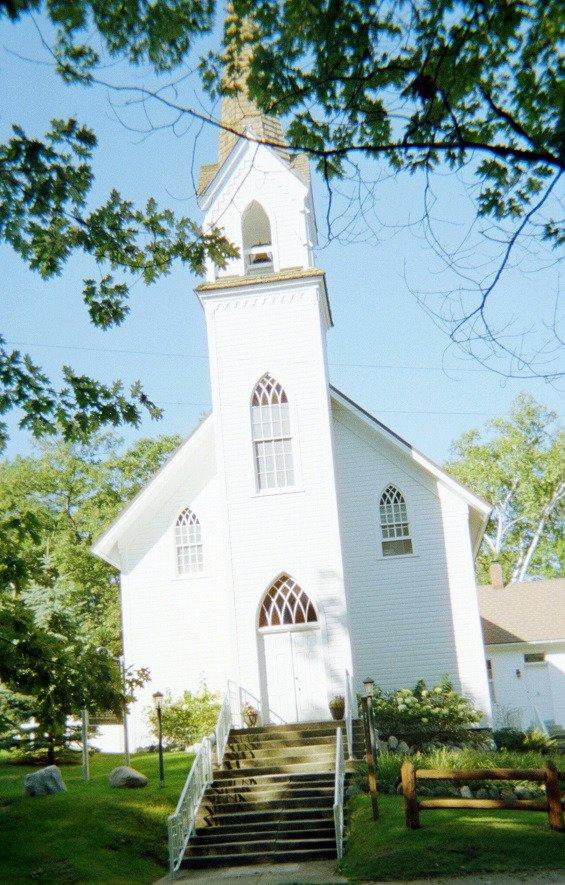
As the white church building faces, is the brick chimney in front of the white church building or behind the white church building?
behind

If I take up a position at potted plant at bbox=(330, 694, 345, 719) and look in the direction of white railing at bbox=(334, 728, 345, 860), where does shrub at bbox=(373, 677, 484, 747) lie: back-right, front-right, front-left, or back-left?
back-left

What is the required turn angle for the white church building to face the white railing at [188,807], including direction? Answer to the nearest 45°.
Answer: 0° — it already faces it

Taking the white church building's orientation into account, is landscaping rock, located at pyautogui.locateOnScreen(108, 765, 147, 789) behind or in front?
in front

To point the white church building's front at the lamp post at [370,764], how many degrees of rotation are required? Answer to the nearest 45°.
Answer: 0° — it already faces it

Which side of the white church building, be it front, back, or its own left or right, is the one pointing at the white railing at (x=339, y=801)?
front

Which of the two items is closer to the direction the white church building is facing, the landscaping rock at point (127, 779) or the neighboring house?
the landscaping rock

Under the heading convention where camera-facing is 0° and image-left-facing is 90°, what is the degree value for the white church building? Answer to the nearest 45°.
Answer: approximately 0°

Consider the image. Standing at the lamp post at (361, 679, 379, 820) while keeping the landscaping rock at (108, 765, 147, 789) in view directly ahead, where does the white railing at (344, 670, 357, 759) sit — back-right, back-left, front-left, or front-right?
front-right

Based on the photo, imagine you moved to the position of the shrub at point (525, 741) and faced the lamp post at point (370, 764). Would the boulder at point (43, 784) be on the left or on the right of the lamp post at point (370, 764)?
right
